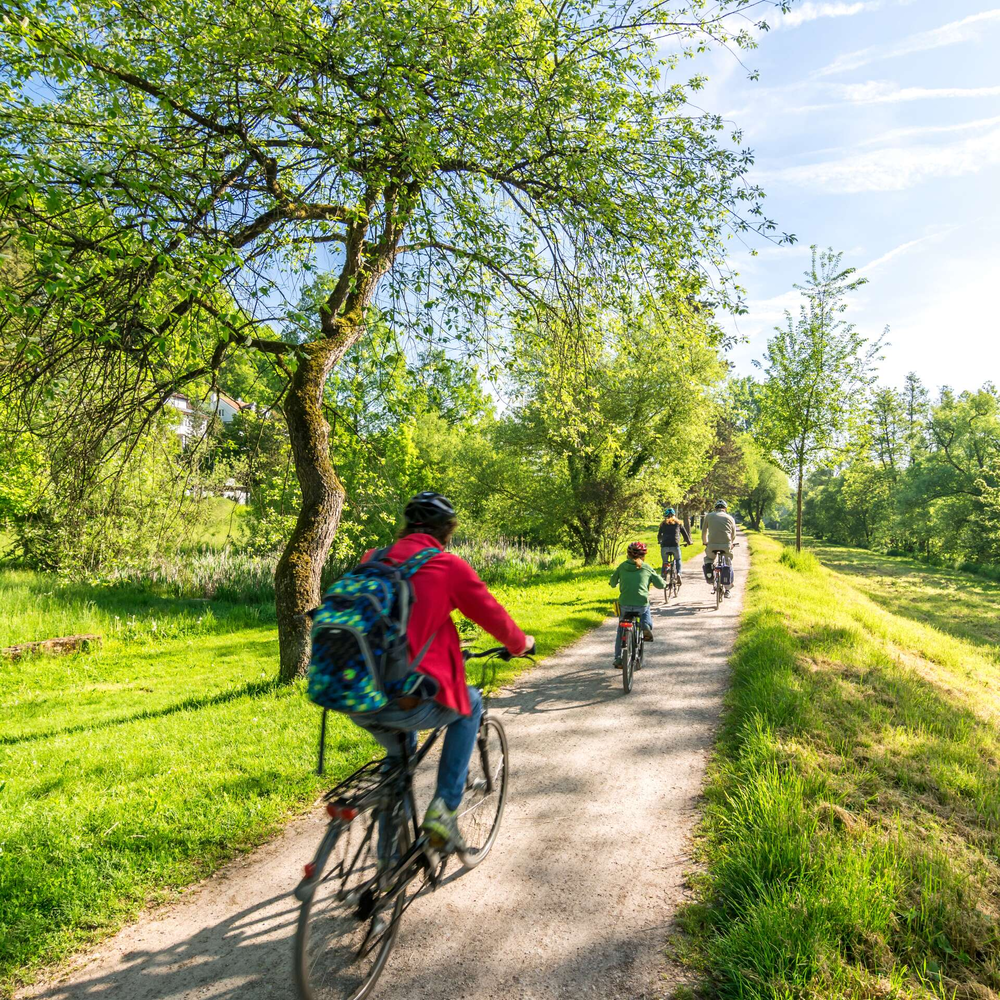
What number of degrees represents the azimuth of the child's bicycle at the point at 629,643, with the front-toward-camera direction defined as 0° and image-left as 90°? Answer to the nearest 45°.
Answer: approximately 180°

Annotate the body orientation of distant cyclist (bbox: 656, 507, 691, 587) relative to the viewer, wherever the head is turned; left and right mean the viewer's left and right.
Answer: facing away from the viewer

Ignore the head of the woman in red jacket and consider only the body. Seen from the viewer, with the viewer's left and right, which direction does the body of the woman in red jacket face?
facing away from the viewer and to the right of the viewer

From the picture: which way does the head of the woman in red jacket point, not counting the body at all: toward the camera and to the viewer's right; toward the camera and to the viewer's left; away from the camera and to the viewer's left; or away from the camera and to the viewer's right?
away from the camera and to the viewer's right

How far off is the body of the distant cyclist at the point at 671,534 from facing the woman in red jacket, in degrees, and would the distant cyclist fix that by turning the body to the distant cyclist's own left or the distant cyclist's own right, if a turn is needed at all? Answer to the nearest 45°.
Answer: approximately 180°

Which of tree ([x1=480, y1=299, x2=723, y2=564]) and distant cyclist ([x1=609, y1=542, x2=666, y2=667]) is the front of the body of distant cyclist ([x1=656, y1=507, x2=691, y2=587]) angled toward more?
the tree

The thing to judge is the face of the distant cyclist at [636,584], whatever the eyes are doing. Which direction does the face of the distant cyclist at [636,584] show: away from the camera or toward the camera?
away from the camera

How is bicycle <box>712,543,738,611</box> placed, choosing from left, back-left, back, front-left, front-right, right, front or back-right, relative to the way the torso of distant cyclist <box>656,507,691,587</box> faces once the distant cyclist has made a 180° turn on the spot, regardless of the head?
front-left

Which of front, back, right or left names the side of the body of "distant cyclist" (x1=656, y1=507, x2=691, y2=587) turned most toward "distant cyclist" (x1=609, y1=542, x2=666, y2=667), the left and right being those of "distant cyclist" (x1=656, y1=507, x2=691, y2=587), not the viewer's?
back

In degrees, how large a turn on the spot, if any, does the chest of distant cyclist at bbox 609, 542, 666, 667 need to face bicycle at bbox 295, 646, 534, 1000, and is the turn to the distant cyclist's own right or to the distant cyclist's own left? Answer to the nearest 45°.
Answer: approximately 180°

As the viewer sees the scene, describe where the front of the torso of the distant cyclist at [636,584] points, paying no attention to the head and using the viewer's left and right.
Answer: facing away from the viewer

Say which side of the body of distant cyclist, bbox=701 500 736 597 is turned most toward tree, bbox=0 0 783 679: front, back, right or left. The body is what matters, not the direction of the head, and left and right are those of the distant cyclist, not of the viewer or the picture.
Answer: back
